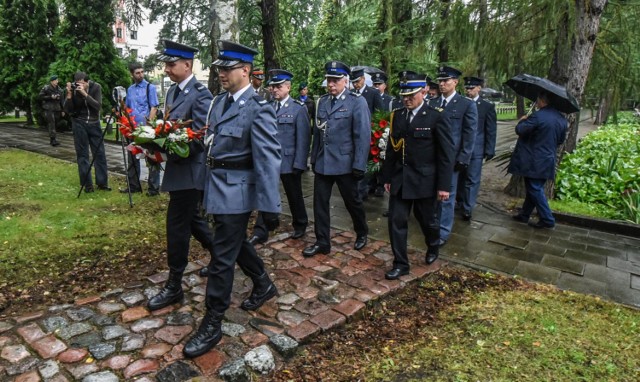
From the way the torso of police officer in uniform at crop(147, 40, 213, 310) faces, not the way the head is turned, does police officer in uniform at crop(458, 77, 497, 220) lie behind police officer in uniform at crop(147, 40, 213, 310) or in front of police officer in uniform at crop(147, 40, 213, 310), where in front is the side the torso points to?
behind

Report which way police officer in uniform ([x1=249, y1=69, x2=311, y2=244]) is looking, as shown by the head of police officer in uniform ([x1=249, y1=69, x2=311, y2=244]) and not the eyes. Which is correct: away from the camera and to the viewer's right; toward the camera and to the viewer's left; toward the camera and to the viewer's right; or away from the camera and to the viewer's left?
toward the camera and to the viewer's left

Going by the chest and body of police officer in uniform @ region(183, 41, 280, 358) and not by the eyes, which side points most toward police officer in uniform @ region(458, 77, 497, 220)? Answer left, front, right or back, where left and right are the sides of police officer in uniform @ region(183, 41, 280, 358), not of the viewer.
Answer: back

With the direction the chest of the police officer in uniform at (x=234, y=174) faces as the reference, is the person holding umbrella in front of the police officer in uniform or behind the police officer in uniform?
behind

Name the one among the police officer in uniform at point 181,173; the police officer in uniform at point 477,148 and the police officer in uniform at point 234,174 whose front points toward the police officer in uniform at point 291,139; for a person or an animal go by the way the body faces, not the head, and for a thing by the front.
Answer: the police officer in uniform at point 477,148

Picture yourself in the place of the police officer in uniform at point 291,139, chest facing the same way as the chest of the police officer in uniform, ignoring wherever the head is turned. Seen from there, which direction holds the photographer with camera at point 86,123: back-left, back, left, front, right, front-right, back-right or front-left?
right

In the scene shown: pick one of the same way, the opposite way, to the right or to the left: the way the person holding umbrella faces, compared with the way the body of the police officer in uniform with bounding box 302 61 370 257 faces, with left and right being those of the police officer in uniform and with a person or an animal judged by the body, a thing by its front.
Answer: to the right

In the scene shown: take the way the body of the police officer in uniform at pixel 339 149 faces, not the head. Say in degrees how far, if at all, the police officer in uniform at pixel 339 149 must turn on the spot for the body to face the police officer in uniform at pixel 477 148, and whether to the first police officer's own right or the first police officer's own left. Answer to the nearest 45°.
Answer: approximately 180°

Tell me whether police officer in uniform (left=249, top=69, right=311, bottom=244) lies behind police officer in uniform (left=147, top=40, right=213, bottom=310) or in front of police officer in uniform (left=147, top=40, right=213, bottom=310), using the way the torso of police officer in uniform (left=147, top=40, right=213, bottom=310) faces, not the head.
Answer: behind

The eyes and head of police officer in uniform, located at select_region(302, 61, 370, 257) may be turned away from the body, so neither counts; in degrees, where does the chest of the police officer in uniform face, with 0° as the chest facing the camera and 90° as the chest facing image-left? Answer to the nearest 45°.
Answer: approximately 45°

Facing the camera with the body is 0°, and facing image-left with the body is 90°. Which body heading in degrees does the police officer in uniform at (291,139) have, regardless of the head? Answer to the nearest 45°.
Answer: approximately 45°
